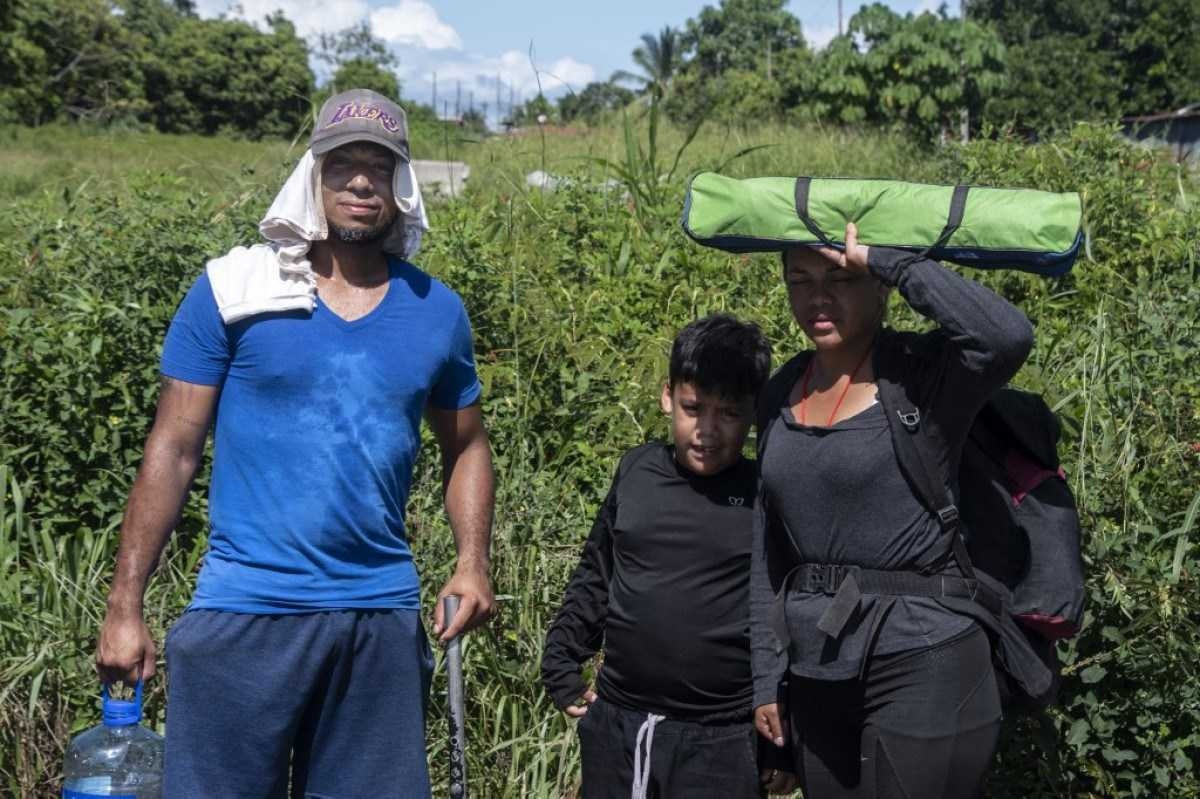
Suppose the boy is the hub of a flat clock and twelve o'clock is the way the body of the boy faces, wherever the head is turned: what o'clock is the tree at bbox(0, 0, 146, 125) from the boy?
The tree is roughly at 5 o'clock from the boy.

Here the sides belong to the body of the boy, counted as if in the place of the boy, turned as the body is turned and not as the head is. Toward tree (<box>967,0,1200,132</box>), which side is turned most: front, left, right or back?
back

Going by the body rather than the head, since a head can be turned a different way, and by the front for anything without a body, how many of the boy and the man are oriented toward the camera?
2

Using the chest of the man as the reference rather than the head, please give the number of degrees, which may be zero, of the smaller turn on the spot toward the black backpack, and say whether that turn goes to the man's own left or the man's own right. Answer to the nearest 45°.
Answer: approximately 90° to the man's own left

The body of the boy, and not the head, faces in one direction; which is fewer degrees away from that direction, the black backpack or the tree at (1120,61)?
the black backpack

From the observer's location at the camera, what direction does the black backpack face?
facing away from the viewer and to the right of the viewer

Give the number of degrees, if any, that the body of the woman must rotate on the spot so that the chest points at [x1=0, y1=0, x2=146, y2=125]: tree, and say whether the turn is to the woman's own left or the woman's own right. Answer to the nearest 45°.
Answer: approximately 90° to the woman's own right

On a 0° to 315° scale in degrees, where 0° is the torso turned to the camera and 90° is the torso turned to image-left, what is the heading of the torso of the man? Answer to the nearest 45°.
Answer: approximately 0°

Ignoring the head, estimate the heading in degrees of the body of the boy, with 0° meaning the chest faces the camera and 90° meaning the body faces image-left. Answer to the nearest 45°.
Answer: approximately 0°

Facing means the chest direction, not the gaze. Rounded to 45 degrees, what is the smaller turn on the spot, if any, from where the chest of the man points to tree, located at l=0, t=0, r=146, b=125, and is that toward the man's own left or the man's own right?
approximately 180°

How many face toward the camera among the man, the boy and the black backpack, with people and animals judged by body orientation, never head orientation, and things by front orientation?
2
